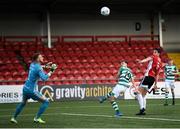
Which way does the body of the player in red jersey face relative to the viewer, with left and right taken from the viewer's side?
facing away from the viewer and to the left of the viewer
